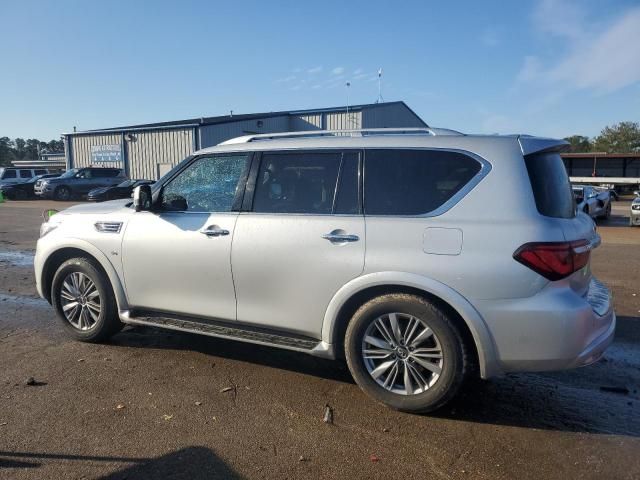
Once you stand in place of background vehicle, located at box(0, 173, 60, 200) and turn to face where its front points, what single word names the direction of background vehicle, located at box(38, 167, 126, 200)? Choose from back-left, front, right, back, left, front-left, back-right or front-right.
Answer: back-left

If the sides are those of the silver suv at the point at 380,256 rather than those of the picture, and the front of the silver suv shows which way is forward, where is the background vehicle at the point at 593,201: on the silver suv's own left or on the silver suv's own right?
on the silver suv's own right

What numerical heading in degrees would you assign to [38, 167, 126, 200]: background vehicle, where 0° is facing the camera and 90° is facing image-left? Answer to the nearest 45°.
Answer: approximately 45°

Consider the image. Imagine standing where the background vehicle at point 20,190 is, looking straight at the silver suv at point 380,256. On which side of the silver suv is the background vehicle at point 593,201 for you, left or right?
left

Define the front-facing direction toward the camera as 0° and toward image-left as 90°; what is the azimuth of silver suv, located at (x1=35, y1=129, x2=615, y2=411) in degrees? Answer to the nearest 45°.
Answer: approximately 135°

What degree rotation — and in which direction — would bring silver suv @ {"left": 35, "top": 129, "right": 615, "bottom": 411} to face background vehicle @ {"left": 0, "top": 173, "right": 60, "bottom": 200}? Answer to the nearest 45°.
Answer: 0° — it already faces it

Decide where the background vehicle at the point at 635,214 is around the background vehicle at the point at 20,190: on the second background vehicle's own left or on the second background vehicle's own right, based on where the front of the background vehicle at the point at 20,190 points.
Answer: on the second background vehicle's own left

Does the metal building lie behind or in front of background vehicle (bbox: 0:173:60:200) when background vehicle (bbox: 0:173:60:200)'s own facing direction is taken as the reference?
behind

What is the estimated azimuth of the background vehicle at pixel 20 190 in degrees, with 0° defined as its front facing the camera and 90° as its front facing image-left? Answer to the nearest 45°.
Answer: approximately 90°
